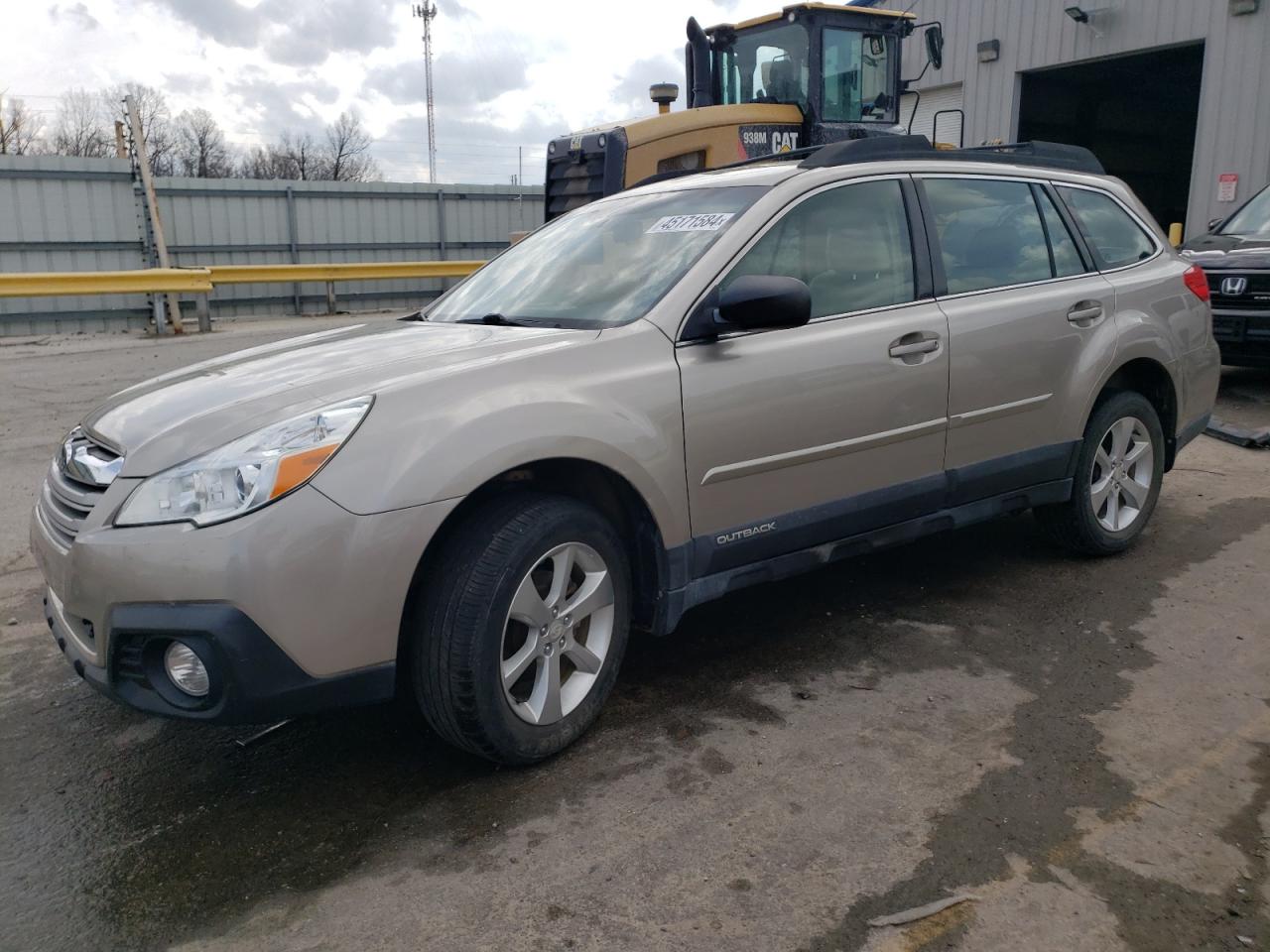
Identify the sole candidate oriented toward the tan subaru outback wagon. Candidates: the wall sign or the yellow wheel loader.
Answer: the wall sign

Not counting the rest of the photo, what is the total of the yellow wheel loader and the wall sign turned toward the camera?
1

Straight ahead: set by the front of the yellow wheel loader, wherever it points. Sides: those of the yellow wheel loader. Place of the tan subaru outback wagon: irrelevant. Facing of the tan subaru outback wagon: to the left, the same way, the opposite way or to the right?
the opposite way

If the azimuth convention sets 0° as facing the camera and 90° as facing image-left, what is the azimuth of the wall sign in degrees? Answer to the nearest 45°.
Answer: approximately 0°

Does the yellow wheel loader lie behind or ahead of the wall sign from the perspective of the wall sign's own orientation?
ahead

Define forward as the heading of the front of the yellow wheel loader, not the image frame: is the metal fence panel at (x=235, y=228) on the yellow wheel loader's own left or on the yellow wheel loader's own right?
on the yellow wheel loader's own left

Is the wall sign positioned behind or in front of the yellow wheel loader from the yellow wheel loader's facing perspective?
in front

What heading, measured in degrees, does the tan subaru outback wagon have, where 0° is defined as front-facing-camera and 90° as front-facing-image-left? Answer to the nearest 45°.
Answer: approximately 45°

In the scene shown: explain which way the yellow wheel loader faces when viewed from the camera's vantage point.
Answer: facing away from the viewer and to the right of the viewer

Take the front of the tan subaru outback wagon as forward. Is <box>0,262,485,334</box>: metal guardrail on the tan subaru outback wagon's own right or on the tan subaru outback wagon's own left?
on the tan subaru outback wagon's own right

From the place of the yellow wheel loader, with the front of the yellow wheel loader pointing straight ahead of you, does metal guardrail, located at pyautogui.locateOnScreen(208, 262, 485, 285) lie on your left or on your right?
on your left

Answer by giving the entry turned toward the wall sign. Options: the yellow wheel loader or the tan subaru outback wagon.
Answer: the yellow wheel loader

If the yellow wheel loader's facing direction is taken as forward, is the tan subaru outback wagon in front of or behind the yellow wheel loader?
behind
